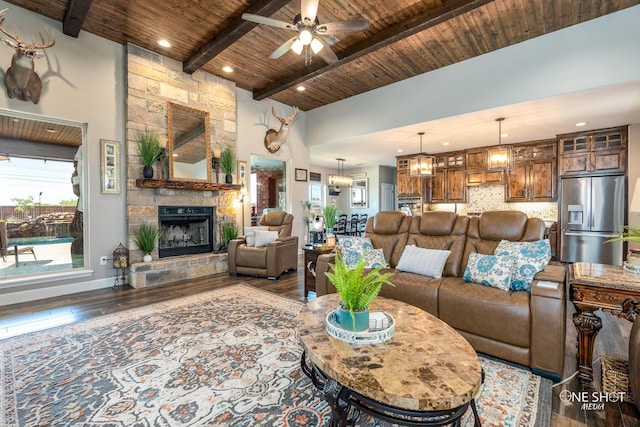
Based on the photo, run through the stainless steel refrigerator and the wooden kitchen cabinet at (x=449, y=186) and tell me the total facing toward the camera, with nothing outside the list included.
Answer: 2

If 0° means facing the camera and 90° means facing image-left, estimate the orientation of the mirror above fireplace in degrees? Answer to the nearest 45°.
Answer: approximately 315°

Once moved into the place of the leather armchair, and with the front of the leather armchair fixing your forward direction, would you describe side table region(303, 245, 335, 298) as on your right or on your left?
on your left

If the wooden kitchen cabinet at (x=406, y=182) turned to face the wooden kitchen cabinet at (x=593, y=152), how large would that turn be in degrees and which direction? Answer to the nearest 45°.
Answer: approximately 45° to its left

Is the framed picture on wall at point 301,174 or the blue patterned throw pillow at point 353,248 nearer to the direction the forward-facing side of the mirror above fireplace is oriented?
the blue patterned throw pillow

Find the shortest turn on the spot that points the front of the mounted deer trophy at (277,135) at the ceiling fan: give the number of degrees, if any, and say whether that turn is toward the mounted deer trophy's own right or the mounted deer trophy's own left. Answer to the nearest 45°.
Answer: approximately 45° to the mounted deer trophy's own right

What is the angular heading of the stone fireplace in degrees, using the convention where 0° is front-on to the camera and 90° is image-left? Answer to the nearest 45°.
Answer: approximately 315°

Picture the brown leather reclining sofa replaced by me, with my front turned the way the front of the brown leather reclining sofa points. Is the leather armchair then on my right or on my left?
on my right

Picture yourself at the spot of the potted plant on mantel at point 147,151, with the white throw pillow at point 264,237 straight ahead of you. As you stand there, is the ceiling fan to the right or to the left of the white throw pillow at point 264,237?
right

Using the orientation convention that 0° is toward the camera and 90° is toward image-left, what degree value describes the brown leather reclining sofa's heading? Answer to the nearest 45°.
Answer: approximately 45°

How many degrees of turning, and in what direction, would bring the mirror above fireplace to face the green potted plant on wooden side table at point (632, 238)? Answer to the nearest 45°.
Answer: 0° — it already faces it

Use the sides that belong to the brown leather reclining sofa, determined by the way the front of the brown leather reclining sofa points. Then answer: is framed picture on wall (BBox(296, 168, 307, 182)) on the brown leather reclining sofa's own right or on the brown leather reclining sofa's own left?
on the brown leather reclining sofa's own right
